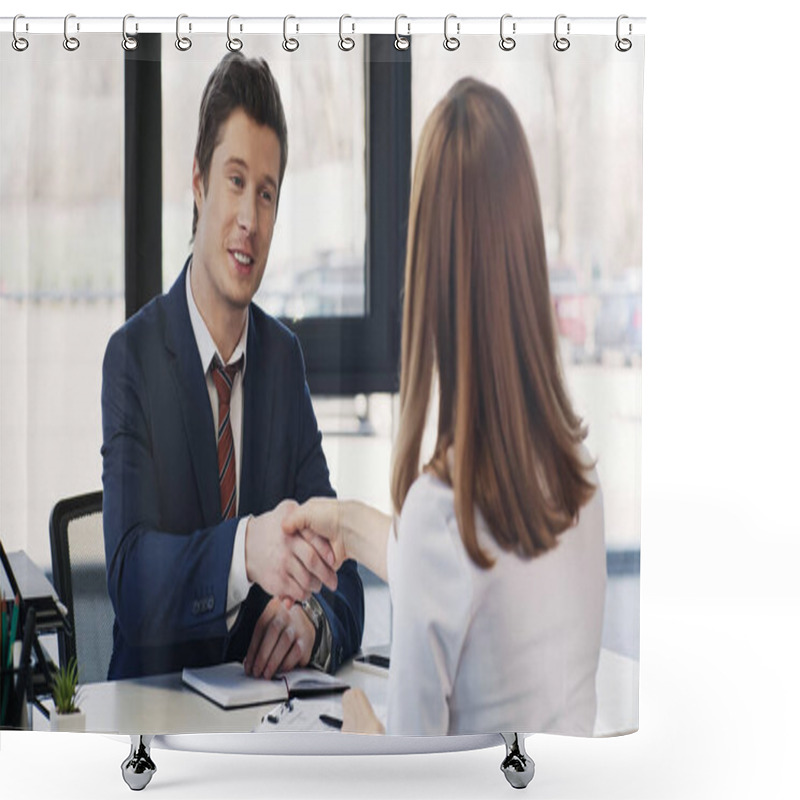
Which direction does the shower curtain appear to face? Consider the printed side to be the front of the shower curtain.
toward the camera
